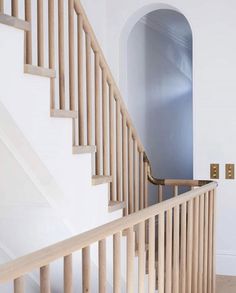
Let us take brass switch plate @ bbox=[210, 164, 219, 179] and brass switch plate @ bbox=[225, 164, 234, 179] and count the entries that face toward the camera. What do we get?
2

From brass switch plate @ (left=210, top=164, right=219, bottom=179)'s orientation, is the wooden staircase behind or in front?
in front

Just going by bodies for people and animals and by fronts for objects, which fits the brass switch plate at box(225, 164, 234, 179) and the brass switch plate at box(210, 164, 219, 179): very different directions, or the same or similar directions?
same or similar directions

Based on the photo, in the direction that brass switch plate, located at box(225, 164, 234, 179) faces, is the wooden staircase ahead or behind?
ahead

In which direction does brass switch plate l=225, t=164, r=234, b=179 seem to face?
toward the camera
